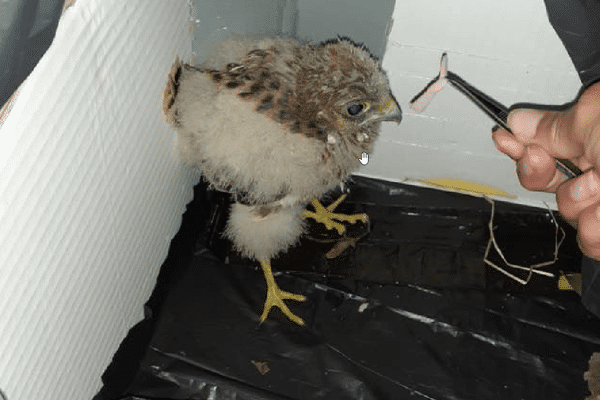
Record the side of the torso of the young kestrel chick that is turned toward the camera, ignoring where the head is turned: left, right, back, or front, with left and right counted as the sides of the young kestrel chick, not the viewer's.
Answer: right
